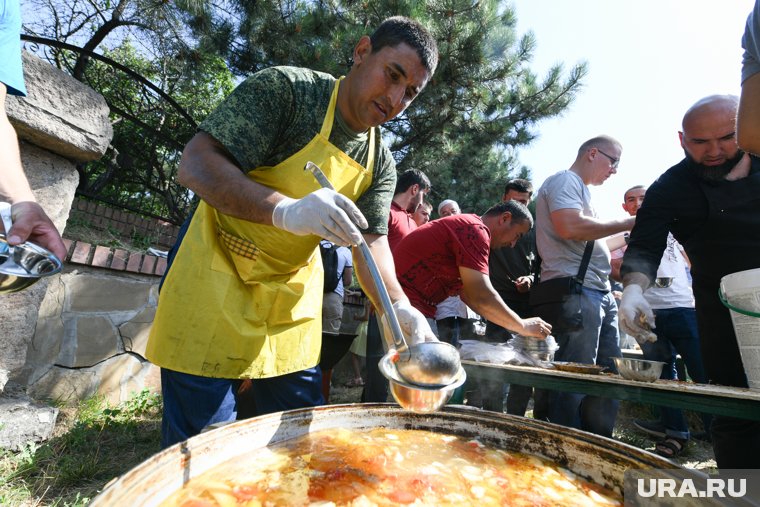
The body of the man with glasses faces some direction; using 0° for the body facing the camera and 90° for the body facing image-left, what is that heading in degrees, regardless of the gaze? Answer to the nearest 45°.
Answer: approximately 270°

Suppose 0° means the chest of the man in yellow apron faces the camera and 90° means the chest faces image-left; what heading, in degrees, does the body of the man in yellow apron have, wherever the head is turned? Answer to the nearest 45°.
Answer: approximately 315°

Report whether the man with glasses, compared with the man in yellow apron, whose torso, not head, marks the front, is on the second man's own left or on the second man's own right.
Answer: on the second man's own left

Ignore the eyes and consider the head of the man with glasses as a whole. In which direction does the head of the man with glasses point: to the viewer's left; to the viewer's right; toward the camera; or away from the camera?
to the viewer's right

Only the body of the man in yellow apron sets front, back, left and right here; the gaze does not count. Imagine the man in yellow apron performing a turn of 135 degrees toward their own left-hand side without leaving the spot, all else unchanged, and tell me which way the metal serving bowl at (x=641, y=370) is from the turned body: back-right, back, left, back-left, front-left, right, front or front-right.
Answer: right

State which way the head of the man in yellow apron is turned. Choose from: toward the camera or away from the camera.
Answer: toward the camera

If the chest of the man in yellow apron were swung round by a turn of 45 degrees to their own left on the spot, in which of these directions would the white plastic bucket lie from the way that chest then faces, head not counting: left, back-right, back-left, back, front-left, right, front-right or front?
front
